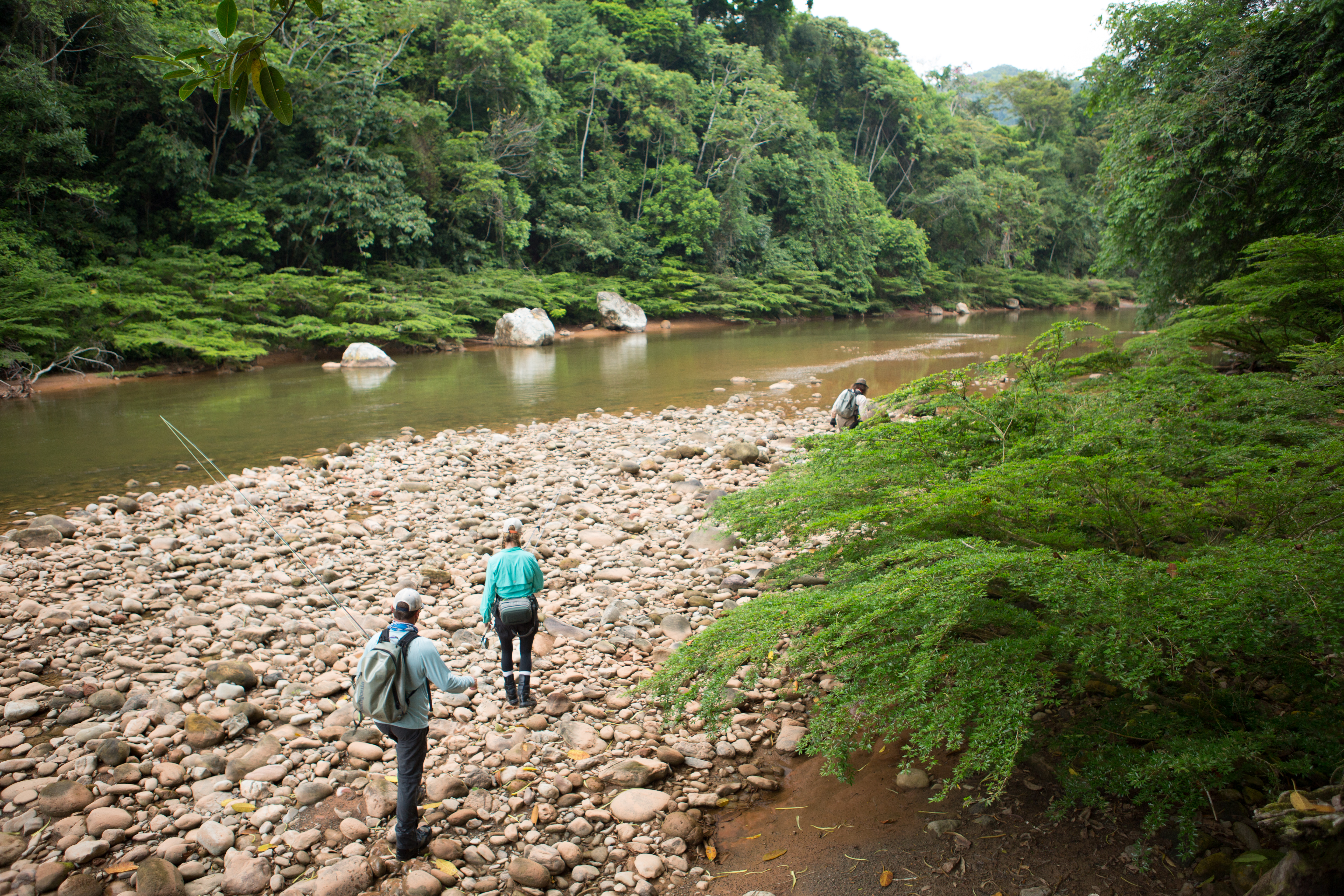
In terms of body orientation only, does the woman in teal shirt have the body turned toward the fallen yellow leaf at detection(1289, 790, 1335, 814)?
no

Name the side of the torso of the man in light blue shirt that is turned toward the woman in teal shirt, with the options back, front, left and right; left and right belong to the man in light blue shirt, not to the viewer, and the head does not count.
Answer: front

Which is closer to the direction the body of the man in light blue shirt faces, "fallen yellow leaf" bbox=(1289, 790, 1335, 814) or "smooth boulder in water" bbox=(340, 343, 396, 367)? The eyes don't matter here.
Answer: the smooth boulder in water

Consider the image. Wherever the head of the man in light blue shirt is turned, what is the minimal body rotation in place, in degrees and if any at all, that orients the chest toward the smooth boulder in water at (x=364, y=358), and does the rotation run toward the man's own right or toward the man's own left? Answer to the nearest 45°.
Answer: approximately 45° to the man's own left

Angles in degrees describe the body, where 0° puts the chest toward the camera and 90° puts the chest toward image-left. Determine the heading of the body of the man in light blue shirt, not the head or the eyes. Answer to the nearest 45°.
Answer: approximately 225°

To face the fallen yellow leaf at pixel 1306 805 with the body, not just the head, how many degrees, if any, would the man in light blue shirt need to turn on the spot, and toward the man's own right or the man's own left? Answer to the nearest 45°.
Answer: approximately 90° to the man's own right

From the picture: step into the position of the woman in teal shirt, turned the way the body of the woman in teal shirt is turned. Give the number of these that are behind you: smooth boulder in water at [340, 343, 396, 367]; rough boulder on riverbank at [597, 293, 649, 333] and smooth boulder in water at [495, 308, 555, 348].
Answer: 0

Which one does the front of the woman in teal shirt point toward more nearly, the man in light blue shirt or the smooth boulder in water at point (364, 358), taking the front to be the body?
the smooth boulder in water

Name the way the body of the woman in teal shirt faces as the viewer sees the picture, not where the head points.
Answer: away from the camera

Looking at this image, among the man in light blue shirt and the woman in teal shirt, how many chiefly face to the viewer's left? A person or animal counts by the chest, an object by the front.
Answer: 0

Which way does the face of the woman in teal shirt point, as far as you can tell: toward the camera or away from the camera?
away from the camera

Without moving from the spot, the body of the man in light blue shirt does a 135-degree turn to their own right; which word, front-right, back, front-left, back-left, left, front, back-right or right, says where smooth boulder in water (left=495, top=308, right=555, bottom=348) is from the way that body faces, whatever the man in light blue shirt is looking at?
back

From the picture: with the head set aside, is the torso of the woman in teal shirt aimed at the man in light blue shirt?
no

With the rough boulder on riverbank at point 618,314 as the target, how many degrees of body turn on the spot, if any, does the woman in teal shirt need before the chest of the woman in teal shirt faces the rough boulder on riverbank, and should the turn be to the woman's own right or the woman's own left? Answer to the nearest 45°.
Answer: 0° — they already face it

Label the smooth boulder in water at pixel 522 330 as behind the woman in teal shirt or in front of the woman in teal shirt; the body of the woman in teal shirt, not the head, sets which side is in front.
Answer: in front

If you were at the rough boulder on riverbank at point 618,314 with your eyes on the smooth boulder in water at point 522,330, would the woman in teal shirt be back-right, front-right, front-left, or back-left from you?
front-left

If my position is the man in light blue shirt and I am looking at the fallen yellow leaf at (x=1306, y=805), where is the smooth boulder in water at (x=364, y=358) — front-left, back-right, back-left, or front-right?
back-left

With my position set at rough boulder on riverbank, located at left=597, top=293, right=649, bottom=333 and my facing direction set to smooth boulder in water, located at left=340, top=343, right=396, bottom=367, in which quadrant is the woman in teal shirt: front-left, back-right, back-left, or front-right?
front-left
